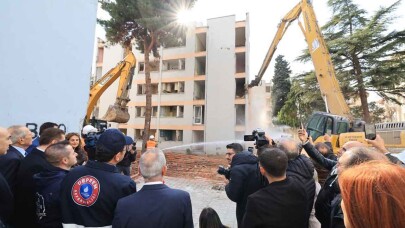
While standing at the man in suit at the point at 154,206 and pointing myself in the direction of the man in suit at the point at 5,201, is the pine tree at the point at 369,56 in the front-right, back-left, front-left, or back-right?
back-right

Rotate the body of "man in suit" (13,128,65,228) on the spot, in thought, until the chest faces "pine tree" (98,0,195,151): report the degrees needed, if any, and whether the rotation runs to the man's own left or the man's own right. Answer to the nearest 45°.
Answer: approximately 45° to the man's own left

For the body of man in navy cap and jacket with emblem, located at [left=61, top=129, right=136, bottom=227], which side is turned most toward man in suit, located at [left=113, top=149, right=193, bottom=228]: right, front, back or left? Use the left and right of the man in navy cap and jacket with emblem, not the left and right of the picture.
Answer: right

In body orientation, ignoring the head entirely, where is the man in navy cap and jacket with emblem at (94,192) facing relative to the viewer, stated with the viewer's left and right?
facing away from the viewer and to the right of the viewer

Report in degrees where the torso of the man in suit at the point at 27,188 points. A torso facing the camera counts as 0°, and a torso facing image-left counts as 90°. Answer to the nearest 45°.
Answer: approximately 270°

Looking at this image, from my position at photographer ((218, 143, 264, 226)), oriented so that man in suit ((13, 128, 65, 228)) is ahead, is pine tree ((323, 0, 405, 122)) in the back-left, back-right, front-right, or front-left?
back-right

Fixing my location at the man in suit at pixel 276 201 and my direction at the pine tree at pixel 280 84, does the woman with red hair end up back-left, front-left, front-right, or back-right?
back-right

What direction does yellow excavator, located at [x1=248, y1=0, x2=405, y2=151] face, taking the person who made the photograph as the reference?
facing to the left of the viewer

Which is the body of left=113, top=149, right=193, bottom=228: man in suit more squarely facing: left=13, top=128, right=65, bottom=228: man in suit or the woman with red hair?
the man in suit

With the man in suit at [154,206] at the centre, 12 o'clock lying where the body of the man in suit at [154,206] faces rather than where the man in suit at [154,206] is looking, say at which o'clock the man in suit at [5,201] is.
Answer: the man in suit at [5,201] is roughly at 10 o'clock from the man in suit at [154,206].

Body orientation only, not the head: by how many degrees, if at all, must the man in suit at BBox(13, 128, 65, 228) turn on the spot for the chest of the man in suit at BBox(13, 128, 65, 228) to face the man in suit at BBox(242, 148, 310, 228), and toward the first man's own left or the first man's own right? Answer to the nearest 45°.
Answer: approximately 45° to the first man's own right

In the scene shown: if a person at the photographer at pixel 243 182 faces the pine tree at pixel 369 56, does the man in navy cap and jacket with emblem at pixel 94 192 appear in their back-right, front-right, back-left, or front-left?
back-left

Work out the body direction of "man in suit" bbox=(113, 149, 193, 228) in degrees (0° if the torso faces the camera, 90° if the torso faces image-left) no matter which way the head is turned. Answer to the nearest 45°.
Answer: approximately 180°

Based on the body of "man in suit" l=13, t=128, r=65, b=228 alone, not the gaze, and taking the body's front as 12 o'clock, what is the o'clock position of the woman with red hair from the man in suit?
The woman with red hair is roughly at 2 o'clock from the man in suit.

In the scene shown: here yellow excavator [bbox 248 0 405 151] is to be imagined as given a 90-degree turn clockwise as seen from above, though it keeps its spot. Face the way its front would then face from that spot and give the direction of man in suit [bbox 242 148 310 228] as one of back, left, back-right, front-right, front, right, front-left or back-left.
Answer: back
